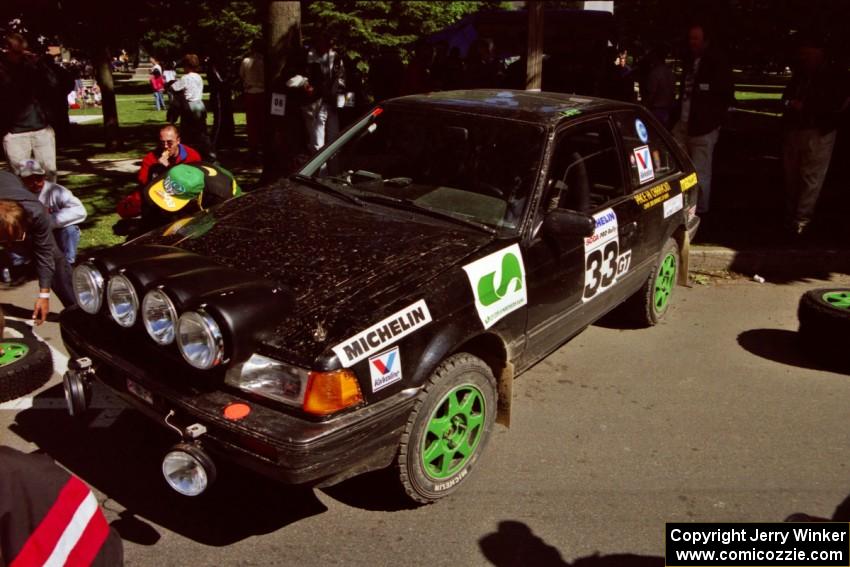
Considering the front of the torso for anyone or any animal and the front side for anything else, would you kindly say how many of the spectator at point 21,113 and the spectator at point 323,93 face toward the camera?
2

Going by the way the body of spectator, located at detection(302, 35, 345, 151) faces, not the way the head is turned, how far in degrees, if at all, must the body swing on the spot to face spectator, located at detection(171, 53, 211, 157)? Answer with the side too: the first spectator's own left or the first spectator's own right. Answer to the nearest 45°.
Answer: approximately 135° to the first spectator's own right

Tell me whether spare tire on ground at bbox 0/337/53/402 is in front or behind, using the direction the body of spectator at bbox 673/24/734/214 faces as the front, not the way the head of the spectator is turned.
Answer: in front

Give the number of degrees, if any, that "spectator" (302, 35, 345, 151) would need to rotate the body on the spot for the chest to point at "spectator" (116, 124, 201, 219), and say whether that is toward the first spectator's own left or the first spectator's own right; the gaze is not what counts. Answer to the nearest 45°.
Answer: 0° — they already face them
